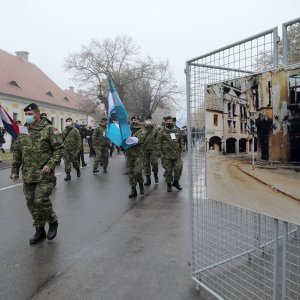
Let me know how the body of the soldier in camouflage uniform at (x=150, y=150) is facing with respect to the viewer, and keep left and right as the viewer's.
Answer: facing the viewer

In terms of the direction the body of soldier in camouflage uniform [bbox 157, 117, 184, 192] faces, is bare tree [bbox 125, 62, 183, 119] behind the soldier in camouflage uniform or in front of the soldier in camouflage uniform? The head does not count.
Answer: behind

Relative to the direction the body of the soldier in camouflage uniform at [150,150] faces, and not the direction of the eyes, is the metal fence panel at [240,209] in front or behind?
in front

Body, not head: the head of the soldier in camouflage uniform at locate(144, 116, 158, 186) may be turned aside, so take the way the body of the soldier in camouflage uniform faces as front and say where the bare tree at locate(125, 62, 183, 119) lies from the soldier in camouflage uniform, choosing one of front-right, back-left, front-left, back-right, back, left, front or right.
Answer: back

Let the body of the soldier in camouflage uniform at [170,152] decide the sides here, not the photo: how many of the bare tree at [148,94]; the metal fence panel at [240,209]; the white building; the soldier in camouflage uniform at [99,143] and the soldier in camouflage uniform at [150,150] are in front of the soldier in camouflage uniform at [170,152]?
1

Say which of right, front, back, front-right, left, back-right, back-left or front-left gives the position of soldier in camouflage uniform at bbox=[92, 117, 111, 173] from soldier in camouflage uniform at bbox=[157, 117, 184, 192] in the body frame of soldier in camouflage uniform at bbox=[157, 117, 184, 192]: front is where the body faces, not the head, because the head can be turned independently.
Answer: back-right

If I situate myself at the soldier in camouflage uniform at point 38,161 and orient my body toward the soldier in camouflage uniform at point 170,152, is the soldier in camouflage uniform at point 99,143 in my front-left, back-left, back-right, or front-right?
front-left

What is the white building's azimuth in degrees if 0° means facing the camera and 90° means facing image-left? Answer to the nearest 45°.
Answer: approximately 315°

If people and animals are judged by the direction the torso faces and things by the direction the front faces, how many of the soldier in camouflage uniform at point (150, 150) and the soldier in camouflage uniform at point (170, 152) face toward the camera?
2

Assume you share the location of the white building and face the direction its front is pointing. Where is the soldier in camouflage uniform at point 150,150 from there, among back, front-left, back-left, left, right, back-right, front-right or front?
front-right

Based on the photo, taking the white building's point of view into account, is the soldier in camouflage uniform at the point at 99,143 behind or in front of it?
in front

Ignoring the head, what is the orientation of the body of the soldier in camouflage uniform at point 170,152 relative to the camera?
toward the camera
